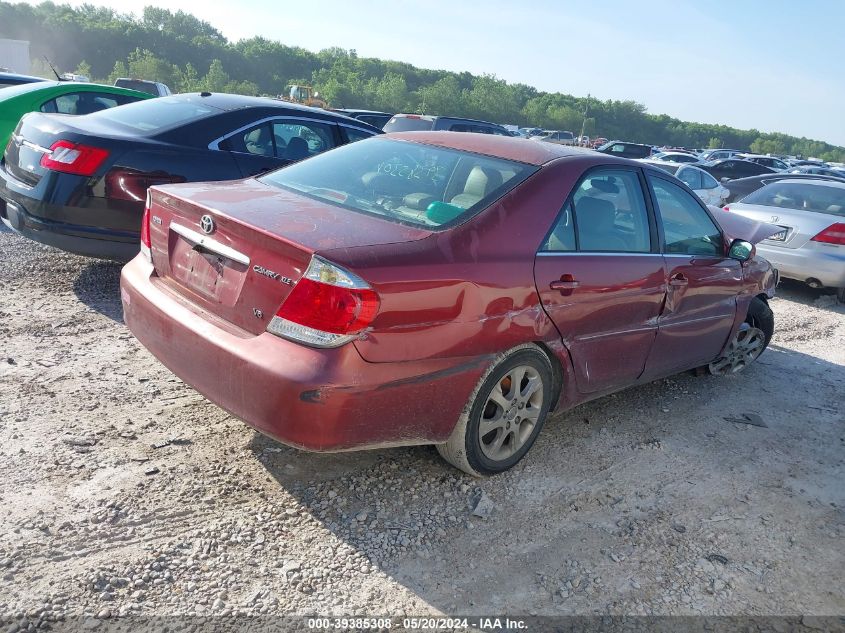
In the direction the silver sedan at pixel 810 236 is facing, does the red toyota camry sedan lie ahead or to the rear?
to the rear

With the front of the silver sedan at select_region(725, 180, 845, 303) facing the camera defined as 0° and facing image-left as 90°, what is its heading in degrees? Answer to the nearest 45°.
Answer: approximately 225°

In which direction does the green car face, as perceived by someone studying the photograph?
facing away from the viewer and to the right of the viewer

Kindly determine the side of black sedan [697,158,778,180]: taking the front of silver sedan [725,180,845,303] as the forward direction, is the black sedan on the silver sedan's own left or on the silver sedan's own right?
on the silver sedan's own left

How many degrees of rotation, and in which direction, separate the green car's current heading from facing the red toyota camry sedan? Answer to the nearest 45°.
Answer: approximately 135° to its right

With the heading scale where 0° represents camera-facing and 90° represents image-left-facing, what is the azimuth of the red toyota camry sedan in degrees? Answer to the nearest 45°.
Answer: approximately 225°

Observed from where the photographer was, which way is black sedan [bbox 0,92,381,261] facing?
facing away from the viewer and to the right of the viewer

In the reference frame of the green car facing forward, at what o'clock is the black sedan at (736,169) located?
The black sedan is roughly at 1 o'clock from the green car.
